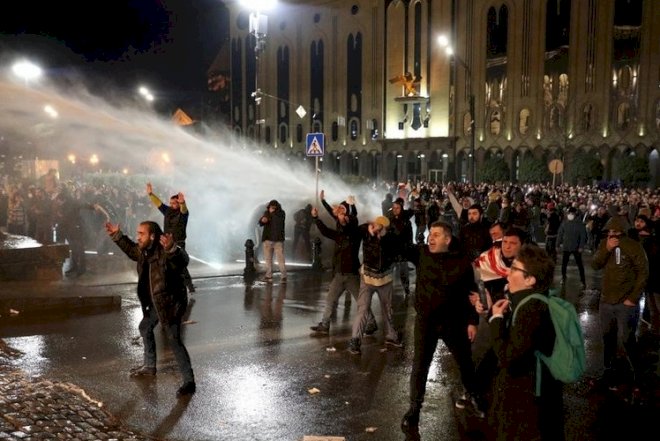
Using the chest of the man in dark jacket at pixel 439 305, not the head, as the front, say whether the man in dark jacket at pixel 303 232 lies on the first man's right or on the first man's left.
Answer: on the first man's right

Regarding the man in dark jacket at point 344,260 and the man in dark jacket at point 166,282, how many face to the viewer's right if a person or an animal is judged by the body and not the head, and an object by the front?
0

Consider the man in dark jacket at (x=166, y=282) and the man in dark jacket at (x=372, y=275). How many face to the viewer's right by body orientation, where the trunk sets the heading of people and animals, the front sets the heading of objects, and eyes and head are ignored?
0
